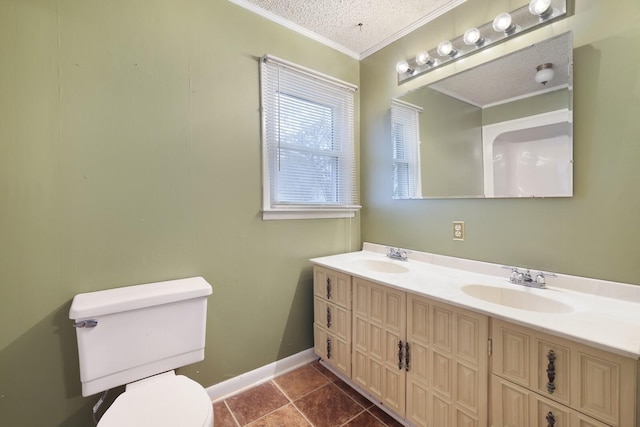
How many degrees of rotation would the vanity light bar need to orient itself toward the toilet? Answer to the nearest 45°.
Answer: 0° — it already faces it

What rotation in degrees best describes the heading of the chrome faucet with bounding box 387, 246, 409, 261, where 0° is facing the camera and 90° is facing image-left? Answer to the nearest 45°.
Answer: approximately 45°

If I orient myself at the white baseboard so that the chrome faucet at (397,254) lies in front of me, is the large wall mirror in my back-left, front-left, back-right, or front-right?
front-right

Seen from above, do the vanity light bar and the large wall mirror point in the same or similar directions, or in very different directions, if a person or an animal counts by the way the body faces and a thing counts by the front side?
same or similar directions

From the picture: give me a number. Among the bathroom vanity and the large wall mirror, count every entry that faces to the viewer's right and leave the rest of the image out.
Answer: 0

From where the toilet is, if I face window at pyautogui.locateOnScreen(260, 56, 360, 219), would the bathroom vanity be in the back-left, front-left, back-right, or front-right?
front-right

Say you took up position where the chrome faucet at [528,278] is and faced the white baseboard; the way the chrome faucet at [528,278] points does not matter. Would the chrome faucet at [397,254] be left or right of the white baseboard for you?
right

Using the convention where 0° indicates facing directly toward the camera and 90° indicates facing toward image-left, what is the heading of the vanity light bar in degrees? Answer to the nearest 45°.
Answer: approximately 45°

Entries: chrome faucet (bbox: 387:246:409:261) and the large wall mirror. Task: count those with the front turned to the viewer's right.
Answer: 0

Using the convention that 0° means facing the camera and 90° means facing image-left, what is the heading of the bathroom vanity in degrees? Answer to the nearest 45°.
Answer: approximately 45°

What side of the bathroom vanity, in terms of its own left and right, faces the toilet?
front

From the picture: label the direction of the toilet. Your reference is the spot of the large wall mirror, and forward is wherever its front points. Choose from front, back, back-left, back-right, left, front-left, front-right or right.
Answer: front

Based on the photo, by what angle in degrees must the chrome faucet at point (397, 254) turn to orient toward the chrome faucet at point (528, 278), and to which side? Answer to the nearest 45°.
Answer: approximately 90° to its left

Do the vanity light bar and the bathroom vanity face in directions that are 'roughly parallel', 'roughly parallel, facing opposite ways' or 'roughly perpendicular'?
roughly parallel

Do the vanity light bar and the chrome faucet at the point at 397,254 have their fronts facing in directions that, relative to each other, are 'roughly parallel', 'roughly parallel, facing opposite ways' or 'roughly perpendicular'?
roughly parallel

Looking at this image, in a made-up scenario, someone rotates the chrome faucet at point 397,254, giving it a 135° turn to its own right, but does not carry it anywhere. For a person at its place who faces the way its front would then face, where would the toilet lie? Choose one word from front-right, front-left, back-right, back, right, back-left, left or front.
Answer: back-left
